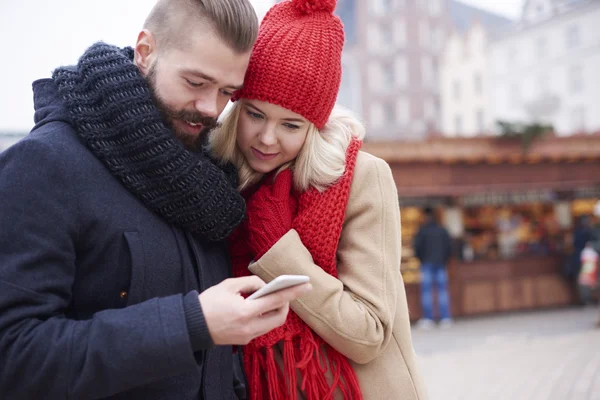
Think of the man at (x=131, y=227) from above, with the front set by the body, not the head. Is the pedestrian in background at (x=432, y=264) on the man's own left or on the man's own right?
on the man's own left

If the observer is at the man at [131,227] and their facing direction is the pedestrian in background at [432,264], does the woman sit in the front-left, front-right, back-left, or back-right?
front-right

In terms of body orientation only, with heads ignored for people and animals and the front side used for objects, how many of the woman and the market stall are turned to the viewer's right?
0

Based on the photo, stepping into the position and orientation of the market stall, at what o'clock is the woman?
The woman is roughly at 12 o'clock from the market stall.

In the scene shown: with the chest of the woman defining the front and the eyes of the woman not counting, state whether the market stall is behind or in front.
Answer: behind

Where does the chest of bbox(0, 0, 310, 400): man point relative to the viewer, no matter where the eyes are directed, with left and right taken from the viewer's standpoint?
facing the viewer and to the right of the viewer

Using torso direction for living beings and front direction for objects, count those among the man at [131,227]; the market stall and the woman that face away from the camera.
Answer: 0

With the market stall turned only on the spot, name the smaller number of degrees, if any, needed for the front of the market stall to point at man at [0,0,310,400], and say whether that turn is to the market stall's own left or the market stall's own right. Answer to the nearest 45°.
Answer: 0° — it already faces them

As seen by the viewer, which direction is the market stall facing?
toward the camera

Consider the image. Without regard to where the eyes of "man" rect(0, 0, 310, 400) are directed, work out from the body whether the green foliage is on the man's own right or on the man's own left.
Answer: on the man's own left

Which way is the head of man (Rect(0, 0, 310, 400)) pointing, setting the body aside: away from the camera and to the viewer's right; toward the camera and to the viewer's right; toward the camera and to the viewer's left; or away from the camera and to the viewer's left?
toward the camera and to the viewer's right

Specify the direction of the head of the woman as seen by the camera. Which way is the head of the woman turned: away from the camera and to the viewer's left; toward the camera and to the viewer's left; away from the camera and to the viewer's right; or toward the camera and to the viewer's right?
toward the camera and to the viewer's left
